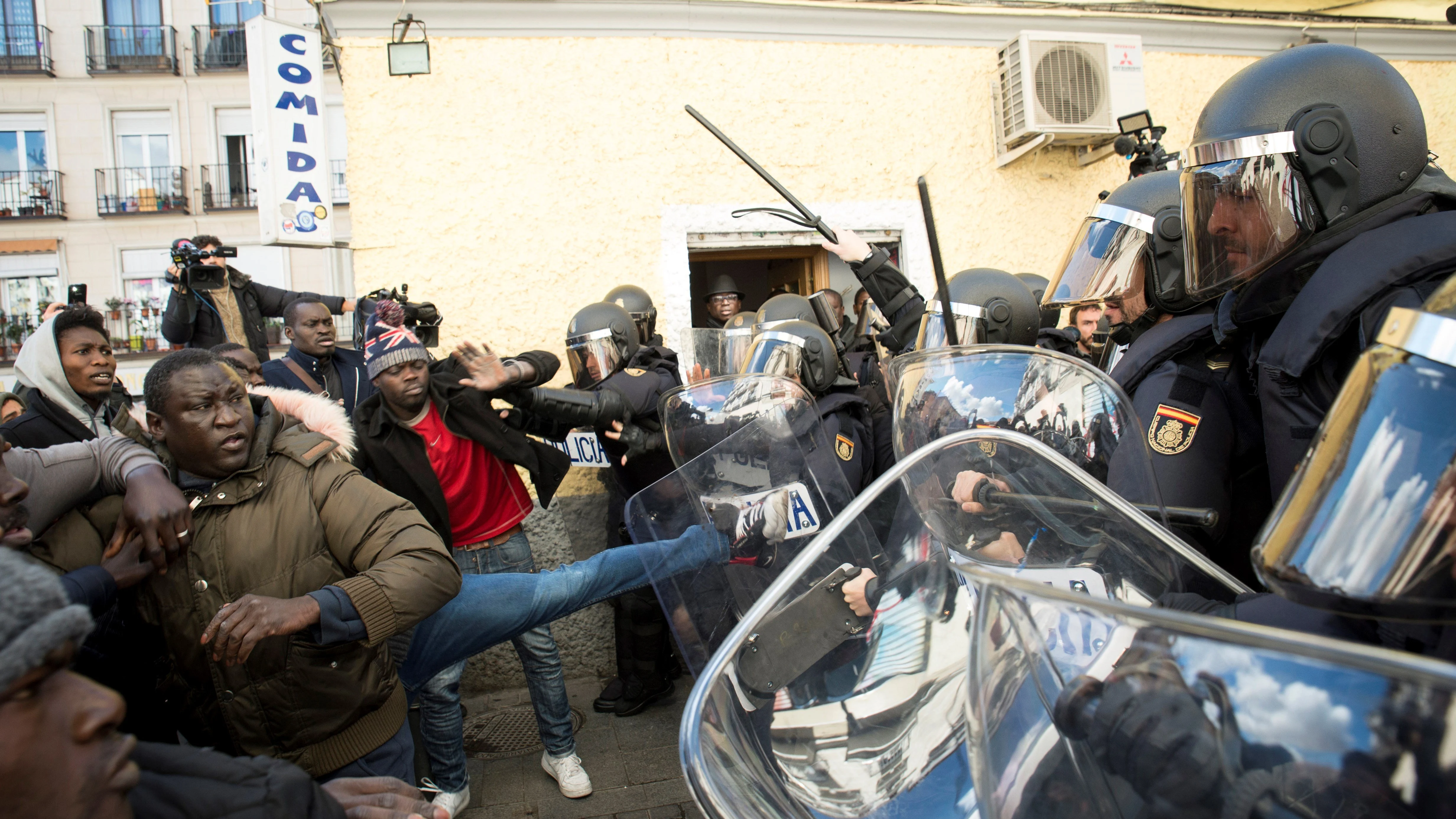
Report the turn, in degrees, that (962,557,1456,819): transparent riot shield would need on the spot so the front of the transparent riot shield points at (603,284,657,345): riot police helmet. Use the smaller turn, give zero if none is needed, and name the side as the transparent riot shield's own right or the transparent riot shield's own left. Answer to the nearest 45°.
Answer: approximately 90° to the transparent riot shield's own right

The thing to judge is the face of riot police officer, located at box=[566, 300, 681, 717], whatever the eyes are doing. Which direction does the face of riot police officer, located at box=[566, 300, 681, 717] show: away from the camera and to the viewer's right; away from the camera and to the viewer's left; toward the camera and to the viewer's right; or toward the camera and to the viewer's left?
toward the camera and to the viewer's left

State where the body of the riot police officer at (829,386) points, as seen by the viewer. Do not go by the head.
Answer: to the viewer's left

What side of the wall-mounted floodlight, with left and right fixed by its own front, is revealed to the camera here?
front

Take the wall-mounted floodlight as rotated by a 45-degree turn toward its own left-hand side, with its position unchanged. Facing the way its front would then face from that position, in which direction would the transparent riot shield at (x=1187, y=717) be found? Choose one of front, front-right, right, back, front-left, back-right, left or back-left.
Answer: front-right

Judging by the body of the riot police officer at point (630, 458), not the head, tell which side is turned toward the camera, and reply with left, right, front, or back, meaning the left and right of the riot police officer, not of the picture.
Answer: left

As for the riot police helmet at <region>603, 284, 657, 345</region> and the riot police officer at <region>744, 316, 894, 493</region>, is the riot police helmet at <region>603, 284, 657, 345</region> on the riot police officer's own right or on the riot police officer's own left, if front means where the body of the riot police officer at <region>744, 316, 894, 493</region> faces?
on the riot police officer's own right

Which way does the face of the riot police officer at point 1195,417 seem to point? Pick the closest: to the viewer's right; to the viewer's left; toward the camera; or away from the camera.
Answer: to the viewer's left

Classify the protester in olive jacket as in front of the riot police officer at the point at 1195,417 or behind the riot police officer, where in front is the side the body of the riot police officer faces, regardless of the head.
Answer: in front

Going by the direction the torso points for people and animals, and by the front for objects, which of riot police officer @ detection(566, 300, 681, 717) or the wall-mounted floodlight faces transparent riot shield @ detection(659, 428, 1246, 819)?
the wall-mounted floodlight

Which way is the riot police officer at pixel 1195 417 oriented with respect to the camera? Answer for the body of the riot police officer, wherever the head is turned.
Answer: to the viewer's left
